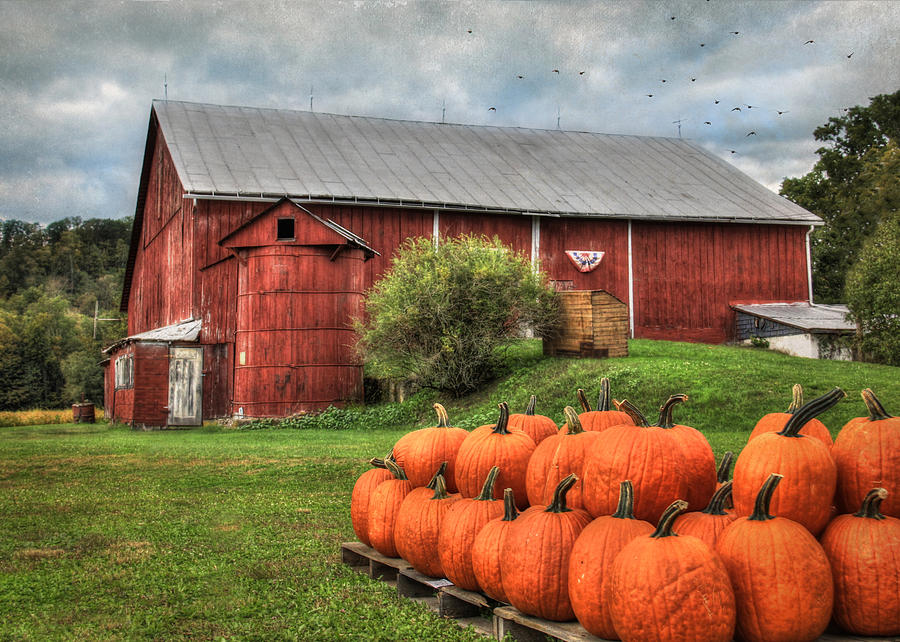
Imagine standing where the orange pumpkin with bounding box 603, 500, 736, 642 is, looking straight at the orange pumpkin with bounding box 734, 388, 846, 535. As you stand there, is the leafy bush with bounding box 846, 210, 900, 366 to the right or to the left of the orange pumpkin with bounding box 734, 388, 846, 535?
left

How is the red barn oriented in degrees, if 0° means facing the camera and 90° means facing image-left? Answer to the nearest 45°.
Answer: approximately 0°

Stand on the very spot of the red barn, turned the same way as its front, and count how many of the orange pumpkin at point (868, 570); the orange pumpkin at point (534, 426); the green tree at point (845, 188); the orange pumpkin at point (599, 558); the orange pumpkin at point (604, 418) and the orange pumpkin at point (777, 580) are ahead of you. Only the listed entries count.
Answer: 5

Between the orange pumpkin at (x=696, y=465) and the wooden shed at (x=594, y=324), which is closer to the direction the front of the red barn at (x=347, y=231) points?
the orange pumpkin

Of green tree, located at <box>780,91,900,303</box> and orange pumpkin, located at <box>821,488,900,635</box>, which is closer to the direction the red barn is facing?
the orange pumpkin

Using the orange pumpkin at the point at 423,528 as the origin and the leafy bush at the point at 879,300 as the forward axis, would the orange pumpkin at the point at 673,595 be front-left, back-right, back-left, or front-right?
back-right

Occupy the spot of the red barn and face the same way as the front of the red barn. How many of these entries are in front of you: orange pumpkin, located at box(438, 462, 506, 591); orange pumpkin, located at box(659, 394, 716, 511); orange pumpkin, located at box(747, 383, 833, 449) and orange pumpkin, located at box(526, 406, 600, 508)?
4

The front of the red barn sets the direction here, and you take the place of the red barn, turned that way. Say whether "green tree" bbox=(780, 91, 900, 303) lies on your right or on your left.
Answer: on your left

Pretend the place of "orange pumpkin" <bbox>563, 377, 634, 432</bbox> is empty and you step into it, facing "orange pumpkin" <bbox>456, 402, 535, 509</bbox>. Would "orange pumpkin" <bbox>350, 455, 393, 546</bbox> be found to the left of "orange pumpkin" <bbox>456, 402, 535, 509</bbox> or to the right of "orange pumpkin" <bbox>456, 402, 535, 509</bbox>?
right

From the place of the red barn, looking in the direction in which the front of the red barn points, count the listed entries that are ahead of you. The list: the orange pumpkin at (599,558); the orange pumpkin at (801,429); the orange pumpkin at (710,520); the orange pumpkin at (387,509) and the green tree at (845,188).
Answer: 4

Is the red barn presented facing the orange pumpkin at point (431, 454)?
yes
